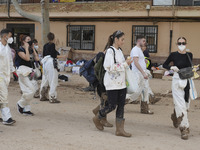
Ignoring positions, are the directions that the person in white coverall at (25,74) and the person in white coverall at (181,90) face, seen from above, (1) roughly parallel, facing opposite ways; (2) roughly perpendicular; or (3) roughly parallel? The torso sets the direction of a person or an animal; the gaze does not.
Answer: roughly perpendicular

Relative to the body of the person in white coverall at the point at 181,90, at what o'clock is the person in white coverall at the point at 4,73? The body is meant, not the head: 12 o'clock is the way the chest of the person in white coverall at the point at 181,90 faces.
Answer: the person in white coverall at the point at 4,73 is roughly at 3 o'clock from the person in white coverall at the point at 181,90.

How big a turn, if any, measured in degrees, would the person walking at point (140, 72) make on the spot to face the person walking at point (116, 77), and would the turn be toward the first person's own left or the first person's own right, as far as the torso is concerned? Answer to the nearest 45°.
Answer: approximately 90° to the first person's own right

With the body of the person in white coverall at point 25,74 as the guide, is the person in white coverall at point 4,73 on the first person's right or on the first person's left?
on the first person's right

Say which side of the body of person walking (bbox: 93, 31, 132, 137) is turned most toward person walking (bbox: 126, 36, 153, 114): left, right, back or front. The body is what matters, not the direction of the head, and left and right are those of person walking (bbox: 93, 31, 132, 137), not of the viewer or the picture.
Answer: left

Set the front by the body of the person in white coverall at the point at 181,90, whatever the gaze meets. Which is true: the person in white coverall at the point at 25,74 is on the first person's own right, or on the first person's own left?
on the first person's own right

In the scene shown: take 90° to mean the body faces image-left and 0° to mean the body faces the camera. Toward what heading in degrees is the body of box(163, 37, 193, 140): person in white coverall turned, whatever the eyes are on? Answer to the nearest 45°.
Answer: approximately 0°

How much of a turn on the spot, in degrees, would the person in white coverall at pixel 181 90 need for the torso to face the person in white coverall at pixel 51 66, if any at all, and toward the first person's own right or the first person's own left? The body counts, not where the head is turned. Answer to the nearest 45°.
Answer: approximately 135° to the first person's own right
